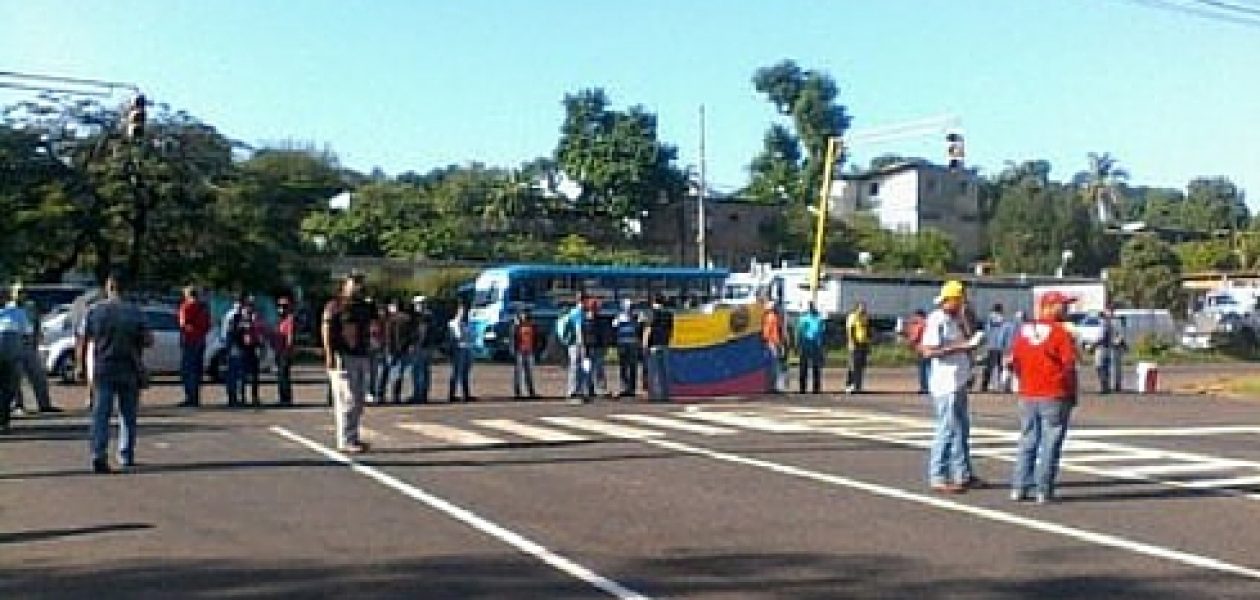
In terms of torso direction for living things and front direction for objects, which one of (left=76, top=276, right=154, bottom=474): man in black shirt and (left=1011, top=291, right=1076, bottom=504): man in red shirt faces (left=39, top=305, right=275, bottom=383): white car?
the man in black shirt

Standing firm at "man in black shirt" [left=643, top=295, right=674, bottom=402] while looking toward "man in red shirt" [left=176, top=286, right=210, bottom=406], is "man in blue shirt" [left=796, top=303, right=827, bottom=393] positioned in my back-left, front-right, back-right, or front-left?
back-right

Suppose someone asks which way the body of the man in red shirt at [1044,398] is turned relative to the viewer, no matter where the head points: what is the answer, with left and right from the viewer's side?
facing away from the viewer and to the right of the viewer

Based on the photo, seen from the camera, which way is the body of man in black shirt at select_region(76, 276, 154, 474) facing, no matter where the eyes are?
away from the camera

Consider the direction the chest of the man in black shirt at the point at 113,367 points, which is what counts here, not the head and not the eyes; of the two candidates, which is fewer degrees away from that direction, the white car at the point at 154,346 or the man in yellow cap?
the white car

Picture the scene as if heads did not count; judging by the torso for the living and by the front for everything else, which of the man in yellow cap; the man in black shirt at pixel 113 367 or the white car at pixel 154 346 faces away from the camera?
the man in black shirt
